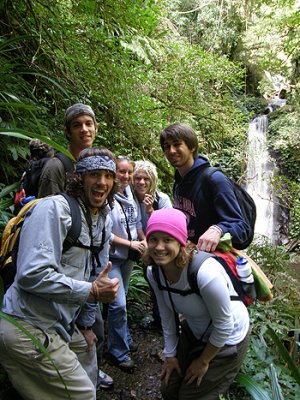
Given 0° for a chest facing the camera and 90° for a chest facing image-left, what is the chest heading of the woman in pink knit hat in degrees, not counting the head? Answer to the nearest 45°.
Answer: approximately 45°

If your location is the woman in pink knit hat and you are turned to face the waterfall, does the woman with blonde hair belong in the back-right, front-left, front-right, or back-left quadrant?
front-left

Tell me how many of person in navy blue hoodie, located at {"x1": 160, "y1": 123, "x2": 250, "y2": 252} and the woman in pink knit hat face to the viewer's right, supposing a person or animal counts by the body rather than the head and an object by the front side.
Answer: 0

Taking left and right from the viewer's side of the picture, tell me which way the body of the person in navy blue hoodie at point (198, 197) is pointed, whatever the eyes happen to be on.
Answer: facing the viewer and to the left of the viewer
